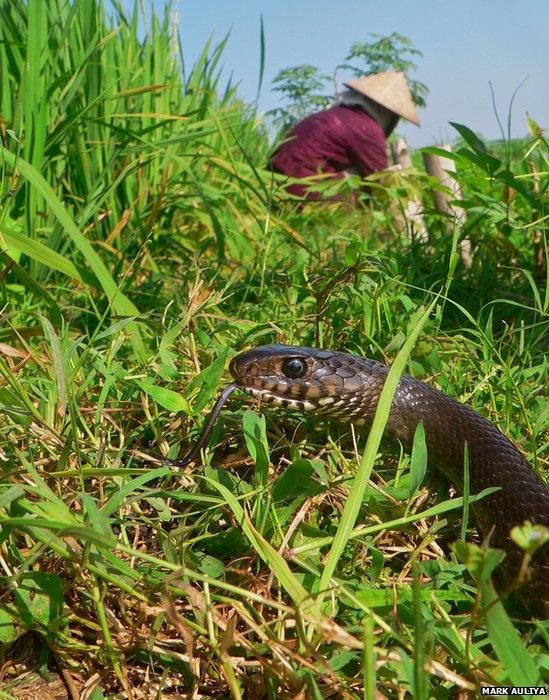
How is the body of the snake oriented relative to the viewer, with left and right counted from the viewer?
facing to the left of the viewer

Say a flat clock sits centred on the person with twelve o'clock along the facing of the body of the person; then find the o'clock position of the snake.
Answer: The snake is roughly at 3 o'clock from the person.

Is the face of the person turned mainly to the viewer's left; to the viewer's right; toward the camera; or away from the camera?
to the viewer's right

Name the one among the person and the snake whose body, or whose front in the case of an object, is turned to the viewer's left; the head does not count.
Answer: the snake

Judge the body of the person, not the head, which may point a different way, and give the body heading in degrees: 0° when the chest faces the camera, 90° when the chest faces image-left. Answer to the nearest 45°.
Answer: approximately 270°

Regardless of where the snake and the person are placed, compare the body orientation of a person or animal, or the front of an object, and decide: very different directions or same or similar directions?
very different directions

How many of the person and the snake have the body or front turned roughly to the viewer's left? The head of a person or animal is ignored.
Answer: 1

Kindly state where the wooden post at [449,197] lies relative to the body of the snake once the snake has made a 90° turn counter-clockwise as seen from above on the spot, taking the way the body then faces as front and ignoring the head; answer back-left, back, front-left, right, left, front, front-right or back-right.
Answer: back

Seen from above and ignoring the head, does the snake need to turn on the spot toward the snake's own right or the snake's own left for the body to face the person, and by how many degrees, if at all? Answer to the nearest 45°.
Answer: approximately 90° to the snake's own right
